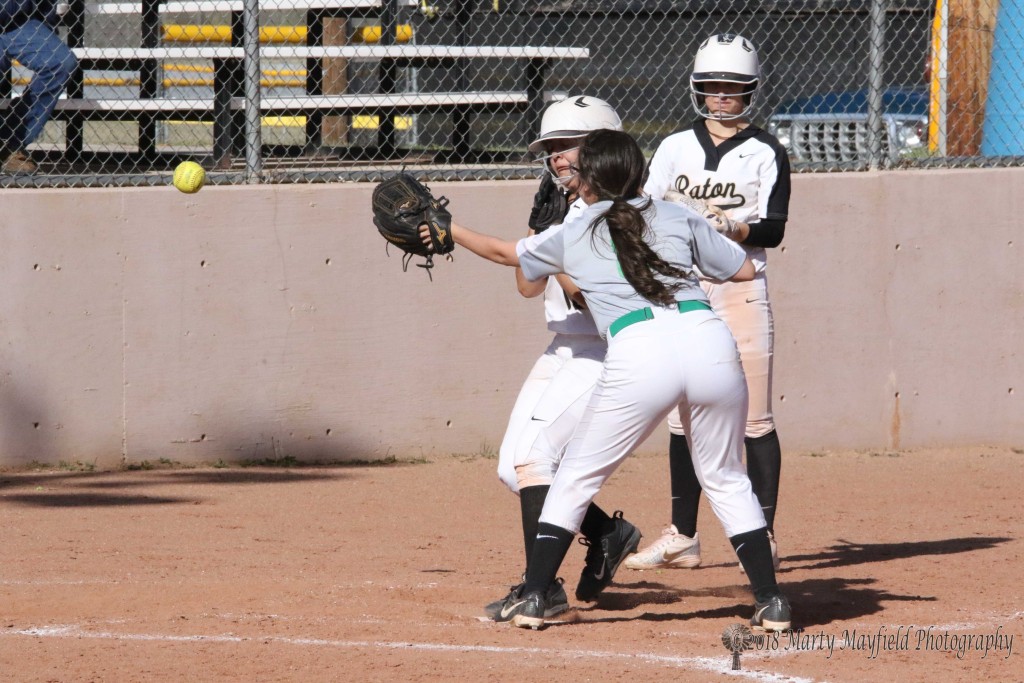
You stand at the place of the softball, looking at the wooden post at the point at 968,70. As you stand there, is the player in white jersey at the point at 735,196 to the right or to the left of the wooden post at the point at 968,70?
right

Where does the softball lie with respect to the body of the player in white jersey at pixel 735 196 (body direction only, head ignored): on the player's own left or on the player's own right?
on the player's own right

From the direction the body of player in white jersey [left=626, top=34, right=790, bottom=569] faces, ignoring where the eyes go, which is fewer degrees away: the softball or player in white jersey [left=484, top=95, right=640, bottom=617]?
the player in white jersey

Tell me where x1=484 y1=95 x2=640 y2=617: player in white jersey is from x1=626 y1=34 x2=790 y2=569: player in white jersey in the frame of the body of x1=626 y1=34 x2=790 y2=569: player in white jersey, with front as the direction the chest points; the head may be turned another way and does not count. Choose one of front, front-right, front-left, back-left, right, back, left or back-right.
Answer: front-right

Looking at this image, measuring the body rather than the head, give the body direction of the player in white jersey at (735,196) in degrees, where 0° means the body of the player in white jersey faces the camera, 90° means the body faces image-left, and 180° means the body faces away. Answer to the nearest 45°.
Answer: approximately 0°

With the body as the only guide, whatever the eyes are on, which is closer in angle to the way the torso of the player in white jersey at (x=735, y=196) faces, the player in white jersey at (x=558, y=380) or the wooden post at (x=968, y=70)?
the player in white jersey

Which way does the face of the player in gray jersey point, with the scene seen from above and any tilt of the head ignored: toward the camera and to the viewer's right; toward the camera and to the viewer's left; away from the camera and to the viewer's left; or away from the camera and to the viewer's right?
away from the camera and to the viewer's left

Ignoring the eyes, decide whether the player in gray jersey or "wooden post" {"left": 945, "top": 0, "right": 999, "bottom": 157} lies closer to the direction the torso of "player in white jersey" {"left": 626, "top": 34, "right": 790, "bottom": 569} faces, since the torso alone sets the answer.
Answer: the player in gray jersey

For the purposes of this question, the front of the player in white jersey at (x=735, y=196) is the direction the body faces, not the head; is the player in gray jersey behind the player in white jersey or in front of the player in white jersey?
in front

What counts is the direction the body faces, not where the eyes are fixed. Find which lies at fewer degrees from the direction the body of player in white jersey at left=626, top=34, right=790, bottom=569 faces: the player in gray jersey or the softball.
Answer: the player in gray jersey
